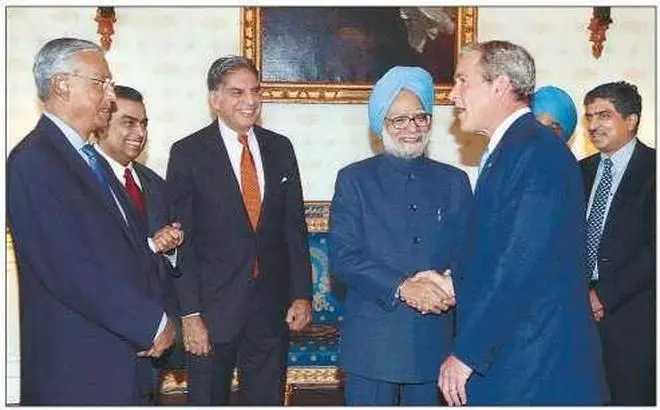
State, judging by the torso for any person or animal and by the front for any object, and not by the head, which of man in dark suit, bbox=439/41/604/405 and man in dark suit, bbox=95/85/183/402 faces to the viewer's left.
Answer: man in dark suit, bbox=439/41/604/405

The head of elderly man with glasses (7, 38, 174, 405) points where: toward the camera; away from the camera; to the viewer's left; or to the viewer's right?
to the viewer's right

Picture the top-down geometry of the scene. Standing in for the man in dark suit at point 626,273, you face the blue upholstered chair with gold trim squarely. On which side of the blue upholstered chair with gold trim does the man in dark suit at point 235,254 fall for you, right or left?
left

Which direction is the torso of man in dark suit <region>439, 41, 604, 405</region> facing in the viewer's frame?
to the viewer's left

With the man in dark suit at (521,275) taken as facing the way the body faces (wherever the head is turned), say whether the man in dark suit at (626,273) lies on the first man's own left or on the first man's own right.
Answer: on the first man's own right

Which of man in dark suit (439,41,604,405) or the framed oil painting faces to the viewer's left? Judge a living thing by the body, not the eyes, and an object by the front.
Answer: the man in dark suit

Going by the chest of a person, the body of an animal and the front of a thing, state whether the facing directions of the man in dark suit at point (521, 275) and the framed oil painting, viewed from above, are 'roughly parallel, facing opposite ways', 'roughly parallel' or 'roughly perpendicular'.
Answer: roughly perpendicular

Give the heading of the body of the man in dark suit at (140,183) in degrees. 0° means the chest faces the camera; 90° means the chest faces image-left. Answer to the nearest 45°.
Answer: approximately 315°

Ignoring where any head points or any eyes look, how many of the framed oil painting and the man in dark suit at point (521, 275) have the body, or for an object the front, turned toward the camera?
1

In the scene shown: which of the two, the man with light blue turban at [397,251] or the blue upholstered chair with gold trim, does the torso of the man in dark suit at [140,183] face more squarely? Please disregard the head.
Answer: the man with light blue turban
